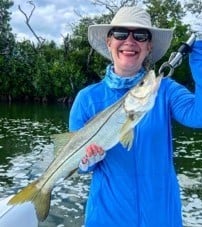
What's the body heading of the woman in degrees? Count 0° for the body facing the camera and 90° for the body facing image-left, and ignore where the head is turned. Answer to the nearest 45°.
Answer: approximately 0°
